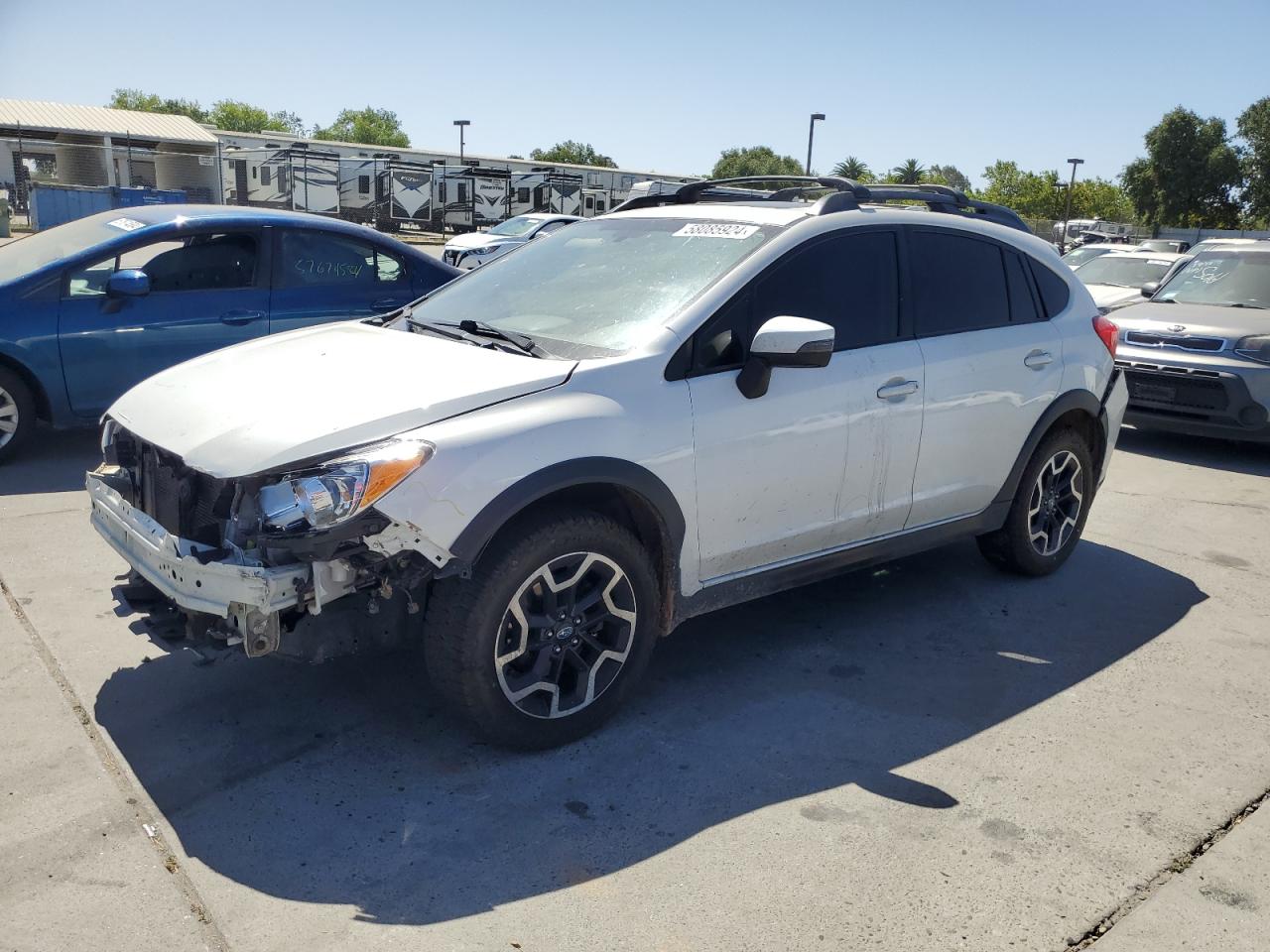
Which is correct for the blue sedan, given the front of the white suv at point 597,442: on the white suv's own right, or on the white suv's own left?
on the white suv's own right

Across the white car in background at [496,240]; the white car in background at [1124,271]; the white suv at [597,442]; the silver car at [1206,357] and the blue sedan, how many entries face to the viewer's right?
0

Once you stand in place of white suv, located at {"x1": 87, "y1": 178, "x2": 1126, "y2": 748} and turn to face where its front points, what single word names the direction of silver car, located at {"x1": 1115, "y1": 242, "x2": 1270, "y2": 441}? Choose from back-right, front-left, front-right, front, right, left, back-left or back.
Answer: back

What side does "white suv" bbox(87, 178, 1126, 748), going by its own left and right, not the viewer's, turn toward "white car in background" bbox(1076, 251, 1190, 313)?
back

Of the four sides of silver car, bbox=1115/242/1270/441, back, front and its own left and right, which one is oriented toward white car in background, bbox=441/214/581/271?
right

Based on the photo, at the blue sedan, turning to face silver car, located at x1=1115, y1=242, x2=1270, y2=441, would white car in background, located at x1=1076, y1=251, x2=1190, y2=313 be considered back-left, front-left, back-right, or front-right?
front-left

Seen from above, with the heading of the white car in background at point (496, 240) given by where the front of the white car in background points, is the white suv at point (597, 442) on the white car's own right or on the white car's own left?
on the white car's own left

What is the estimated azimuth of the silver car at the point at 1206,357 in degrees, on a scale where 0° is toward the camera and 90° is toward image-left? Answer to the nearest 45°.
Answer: approximately 45°

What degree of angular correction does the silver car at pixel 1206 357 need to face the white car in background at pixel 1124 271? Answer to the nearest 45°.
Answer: approximately 135° to its right

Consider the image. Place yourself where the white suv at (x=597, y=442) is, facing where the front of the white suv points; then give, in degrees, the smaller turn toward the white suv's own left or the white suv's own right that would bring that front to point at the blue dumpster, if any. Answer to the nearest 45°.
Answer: approximately 90° to the white suv's own right

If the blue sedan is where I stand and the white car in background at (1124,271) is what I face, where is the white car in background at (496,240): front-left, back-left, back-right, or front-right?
front-left

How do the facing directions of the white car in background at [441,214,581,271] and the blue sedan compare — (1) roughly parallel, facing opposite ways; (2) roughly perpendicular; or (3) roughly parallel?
roughly parallel

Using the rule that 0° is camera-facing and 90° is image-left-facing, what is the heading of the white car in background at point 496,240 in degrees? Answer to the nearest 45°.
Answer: approximately 45°

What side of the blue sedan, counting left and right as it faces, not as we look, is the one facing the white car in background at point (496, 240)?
right

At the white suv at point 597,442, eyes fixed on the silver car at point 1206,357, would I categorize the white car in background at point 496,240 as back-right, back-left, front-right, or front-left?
front-left

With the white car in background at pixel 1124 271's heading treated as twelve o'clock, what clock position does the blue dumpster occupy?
The blue dumpster is roughly at 2 o'clock from the white car in background.

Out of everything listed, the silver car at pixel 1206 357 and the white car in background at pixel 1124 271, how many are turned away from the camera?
0

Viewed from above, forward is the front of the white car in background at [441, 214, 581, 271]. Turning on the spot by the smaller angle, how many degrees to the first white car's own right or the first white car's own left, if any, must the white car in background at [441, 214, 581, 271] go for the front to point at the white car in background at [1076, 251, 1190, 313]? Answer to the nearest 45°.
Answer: approximately 90° to the first white car's own left

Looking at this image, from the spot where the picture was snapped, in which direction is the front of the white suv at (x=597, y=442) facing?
facing the viewer and to the left of the viewer
